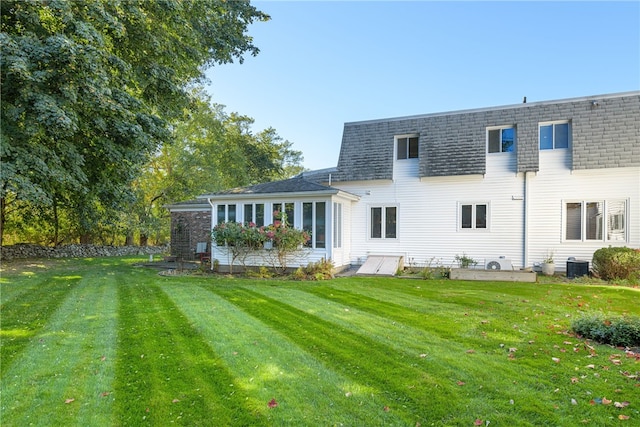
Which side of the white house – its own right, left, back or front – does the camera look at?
back
